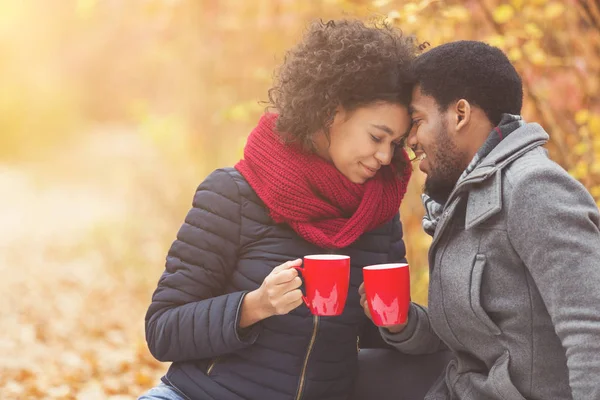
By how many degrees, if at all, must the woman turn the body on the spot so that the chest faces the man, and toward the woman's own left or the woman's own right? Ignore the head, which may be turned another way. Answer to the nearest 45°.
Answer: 0° — they already face them

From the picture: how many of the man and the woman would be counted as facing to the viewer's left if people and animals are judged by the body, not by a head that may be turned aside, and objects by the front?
1

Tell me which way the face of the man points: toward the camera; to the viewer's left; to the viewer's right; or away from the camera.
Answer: to the viewer's left

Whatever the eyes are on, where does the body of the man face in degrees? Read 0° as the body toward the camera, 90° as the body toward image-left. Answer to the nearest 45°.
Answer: approximately 90°

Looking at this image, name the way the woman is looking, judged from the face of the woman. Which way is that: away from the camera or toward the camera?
toward the camera

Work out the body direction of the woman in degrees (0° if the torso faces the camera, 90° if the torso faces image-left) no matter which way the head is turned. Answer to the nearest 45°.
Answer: approximately 315°

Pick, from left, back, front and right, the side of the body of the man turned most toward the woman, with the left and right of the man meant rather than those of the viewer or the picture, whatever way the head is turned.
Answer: front
